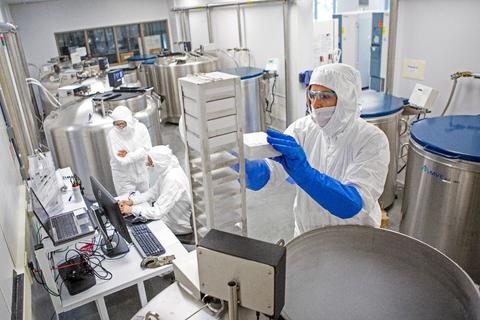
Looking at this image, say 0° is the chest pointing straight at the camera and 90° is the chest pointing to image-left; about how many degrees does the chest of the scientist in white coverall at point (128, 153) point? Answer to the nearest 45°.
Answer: approximately 45°

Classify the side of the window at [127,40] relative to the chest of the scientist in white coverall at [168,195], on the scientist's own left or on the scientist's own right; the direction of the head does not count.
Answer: on the scientist's own right

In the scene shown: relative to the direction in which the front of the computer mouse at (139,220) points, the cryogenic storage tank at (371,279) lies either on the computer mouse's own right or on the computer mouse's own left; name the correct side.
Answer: on the computer mouse's own left

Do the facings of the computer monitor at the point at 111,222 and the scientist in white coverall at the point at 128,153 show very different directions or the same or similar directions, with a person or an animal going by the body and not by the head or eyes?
very different directions

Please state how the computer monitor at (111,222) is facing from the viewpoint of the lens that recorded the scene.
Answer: facing away from the viewer and to the right of the viewer

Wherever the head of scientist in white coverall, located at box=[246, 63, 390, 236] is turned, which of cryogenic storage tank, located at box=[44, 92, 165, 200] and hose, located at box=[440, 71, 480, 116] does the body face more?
the cryogenic storage tank

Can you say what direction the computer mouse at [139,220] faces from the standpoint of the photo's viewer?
facing the viewer and to the left of the viewer

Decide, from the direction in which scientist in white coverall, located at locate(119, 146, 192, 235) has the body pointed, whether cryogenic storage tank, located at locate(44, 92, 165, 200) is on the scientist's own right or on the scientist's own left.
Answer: on the scientist's own right

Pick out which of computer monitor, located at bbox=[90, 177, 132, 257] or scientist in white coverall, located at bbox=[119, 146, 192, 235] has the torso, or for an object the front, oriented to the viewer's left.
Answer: the scientist in white coverall

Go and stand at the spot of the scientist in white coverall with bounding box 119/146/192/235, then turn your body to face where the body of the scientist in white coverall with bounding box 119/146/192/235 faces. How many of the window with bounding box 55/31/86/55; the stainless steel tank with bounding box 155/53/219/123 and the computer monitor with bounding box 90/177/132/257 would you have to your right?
2

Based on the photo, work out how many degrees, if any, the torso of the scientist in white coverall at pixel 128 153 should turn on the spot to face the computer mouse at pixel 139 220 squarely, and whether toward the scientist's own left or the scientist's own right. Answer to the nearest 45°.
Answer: approximately 45° to the scientist's own left

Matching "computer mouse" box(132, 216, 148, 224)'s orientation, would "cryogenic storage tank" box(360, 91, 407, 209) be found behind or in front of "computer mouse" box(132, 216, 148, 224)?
behind

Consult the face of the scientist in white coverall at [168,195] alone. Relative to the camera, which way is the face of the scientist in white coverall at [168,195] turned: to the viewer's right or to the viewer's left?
to the viewer's left

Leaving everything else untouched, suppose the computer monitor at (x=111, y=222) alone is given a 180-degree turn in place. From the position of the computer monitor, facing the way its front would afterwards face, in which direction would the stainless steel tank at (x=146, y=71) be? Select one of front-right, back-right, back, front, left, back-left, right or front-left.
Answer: back-right

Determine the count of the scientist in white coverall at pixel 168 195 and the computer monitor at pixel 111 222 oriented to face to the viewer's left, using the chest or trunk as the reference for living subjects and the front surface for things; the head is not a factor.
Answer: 1

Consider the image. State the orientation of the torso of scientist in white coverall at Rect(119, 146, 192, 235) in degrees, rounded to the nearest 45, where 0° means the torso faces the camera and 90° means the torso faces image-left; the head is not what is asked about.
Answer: approximately 90°
